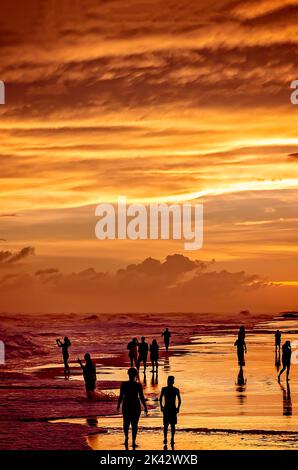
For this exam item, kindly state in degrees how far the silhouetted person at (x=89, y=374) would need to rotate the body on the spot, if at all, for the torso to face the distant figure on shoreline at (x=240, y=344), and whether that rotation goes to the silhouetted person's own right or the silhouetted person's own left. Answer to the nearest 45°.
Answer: approximately 135° to the silhouetted person's own right

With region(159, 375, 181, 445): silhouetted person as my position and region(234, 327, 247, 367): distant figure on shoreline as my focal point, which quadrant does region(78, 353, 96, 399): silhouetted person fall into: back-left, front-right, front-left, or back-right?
front-left
